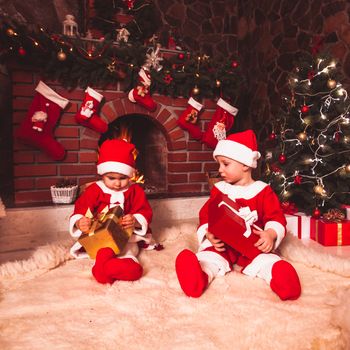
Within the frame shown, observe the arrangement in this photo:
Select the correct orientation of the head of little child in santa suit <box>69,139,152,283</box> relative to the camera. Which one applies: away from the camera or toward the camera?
toward the camera

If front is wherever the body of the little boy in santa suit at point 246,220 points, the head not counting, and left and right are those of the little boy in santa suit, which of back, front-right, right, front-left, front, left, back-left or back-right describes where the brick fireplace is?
back-right

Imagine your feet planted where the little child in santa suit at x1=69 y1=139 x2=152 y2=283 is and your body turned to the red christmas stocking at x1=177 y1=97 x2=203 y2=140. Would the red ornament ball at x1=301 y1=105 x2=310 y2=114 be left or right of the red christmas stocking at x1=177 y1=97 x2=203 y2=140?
right

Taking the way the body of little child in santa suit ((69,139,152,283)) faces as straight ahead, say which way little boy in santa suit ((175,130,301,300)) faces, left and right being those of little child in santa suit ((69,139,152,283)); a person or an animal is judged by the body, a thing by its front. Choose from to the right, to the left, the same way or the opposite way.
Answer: the same way

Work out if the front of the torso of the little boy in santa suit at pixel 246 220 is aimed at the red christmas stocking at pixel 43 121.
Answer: no

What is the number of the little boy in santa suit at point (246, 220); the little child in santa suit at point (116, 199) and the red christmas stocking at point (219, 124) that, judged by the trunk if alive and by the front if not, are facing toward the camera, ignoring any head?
3

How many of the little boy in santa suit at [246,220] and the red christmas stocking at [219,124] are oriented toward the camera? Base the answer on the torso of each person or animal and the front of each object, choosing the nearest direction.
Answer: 2

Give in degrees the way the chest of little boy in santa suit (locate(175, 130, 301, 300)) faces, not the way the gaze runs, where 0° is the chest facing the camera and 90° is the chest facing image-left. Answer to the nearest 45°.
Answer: approximately 0°

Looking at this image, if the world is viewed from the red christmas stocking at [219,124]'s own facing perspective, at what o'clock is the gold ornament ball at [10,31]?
The gold ornament ball is roughly at 2 o'clock from the red christmas stocking.

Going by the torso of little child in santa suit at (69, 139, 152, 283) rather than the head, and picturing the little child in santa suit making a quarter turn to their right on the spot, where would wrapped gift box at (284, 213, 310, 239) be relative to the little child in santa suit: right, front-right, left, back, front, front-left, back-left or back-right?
back

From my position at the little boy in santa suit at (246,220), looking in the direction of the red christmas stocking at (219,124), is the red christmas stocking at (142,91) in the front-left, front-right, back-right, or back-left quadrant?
front-left

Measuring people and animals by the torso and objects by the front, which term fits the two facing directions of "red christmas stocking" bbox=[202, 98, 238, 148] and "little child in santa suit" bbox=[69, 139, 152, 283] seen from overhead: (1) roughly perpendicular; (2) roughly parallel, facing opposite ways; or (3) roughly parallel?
roughly parallel

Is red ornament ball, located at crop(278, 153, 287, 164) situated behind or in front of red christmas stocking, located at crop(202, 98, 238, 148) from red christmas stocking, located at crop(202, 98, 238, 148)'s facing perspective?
in front

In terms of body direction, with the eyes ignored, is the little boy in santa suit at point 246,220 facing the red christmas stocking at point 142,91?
no

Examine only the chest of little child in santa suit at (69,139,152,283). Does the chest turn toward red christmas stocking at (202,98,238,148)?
no

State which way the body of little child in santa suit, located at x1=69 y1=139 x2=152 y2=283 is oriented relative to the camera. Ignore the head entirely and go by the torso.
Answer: toward the camera

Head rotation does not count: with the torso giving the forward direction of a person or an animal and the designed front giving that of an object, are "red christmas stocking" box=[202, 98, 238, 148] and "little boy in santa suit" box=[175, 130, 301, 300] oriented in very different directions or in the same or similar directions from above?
same or similar directions
